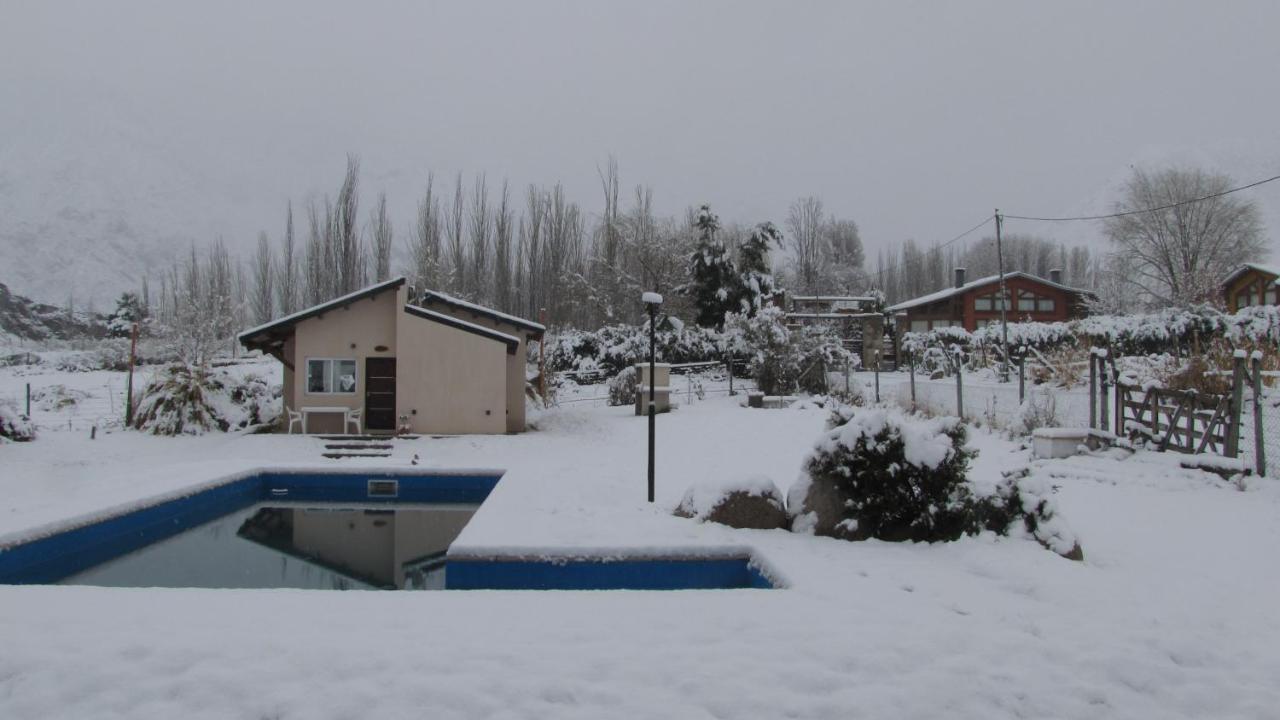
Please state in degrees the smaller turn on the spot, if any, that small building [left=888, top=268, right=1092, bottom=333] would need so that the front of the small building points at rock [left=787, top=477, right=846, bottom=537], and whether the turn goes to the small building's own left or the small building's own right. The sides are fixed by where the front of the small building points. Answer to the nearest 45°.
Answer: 0° — it already faces it

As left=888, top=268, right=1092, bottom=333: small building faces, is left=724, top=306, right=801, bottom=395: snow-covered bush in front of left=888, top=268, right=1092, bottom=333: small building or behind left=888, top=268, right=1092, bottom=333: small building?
in front

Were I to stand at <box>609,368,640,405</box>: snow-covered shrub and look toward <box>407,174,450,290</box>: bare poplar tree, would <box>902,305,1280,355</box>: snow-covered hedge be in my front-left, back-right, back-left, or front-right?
back-right

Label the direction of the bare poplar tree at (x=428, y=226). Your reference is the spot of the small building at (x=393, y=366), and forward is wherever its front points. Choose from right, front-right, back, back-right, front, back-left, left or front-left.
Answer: back

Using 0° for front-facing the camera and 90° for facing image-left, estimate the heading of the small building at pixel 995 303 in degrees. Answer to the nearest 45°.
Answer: approximately 0°

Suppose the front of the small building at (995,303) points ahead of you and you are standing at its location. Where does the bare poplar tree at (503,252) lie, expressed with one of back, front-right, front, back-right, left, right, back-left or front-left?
front-right

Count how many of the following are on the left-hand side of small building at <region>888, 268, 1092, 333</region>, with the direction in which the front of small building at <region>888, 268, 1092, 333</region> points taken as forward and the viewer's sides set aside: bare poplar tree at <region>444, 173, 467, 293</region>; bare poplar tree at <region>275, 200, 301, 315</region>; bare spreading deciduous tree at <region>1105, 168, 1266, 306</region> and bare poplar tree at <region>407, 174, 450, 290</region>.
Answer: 1

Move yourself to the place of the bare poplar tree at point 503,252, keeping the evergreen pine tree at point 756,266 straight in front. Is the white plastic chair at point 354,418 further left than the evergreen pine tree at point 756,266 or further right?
right

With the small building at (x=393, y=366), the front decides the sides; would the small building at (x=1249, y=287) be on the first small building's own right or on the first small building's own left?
on the first small building's own left

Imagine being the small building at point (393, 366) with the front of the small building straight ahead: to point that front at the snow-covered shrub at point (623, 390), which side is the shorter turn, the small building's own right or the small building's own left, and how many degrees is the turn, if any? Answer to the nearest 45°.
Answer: approximately 135° to the small building's own left

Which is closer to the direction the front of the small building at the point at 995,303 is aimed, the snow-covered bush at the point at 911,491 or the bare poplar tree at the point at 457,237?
the snow-covered bush

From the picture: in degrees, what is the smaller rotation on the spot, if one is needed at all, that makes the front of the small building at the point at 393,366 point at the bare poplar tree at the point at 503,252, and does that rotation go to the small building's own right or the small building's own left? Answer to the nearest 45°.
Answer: approximately 180°

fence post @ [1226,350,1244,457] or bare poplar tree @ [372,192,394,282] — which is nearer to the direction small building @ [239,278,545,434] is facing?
the fence post

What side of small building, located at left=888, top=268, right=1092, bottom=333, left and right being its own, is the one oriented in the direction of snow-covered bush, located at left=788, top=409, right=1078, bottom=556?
front

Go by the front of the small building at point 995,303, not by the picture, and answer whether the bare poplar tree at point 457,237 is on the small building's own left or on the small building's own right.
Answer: on the small building's own right

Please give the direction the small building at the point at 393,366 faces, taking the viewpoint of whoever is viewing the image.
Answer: facing the viewer

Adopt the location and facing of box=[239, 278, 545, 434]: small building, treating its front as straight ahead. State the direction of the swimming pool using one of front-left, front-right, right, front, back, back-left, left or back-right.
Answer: front

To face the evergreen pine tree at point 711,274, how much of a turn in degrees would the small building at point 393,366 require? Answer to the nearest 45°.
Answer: approximately 135° to its left

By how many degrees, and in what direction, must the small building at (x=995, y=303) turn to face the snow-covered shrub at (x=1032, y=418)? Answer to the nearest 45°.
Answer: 0° — it already faces it

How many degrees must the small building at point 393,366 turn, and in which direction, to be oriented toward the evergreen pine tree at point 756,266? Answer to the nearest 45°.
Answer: approximately 135° to its left
